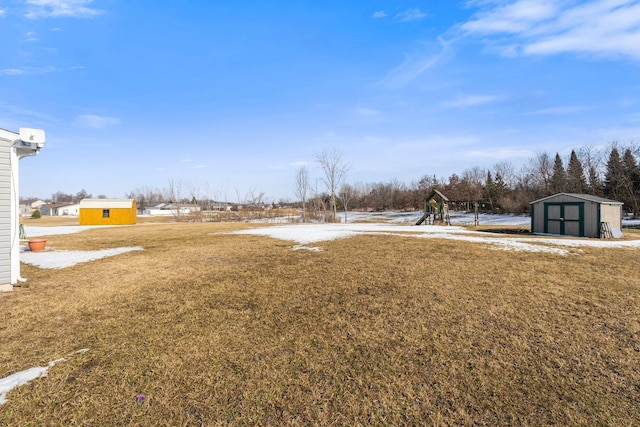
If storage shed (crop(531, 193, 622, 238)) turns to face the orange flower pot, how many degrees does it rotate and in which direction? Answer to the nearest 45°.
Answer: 0° — it already faces it

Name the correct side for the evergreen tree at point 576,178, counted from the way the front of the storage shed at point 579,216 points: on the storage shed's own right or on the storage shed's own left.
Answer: on the storage shed's own right

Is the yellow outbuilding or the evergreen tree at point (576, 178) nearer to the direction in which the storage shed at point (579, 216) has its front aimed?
the yellow outbuilding

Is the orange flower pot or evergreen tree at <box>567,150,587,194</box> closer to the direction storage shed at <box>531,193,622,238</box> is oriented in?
the orange flower pot

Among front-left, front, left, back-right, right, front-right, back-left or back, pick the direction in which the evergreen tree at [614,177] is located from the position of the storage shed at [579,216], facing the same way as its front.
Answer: back-right

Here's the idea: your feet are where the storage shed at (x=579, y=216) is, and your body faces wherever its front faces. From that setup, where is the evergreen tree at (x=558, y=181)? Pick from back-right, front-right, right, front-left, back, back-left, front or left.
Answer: back-right

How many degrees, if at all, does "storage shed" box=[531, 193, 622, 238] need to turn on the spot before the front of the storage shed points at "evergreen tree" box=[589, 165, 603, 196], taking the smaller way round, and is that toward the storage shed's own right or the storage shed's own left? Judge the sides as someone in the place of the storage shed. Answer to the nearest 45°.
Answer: approximately 135° to the storage shed's own right

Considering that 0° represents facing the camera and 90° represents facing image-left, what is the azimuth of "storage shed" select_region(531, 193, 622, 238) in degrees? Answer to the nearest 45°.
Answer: approximately 45°

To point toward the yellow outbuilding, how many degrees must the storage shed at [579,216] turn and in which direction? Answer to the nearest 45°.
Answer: approximately 45° to its right
